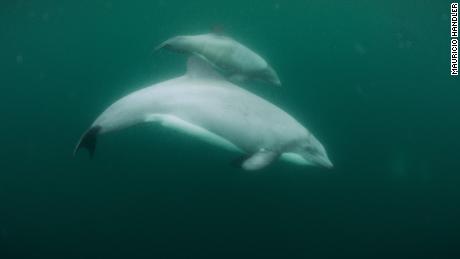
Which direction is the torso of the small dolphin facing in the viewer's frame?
to the viewer's right

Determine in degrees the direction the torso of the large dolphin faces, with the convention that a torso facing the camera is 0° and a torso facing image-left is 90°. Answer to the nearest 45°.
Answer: approximately 270°

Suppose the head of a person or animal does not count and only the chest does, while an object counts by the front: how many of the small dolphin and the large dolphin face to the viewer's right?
2
